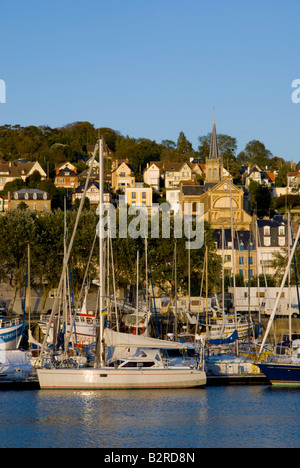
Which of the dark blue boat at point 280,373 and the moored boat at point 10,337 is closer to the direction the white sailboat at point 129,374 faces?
the moored boat

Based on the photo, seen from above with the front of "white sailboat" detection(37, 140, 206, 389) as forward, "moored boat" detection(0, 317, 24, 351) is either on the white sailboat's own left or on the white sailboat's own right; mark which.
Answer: on the white sailboat's own right

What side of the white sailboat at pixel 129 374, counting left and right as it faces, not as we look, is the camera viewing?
left

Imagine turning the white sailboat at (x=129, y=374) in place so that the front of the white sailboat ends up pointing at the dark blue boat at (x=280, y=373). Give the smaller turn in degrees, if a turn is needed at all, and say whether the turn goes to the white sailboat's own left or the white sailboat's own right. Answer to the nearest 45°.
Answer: approximately 180°

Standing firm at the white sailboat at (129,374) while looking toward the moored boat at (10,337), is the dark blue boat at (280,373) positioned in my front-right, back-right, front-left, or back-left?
back-right

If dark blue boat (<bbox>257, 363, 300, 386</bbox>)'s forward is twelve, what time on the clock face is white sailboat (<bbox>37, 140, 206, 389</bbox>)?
The white sailboat is roughly at 11 o'clock from the dark blue boat.

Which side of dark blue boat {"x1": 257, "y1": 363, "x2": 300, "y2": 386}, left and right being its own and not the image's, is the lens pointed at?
left

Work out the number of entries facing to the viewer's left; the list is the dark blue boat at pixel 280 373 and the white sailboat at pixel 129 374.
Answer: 2
